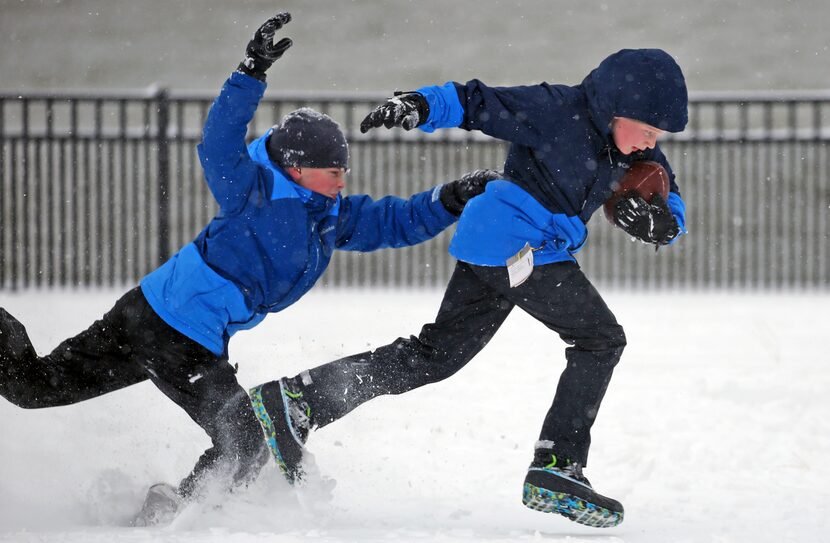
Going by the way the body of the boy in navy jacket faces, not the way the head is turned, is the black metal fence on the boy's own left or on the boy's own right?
on the boy's own left

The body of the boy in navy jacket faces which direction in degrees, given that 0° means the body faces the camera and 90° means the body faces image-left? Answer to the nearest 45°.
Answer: approximately 270°

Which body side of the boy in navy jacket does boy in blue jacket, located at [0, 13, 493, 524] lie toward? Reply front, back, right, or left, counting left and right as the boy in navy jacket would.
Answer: back

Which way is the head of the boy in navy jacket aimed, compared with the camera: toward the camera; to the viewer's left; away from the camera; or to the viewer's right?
to the viewer's right
